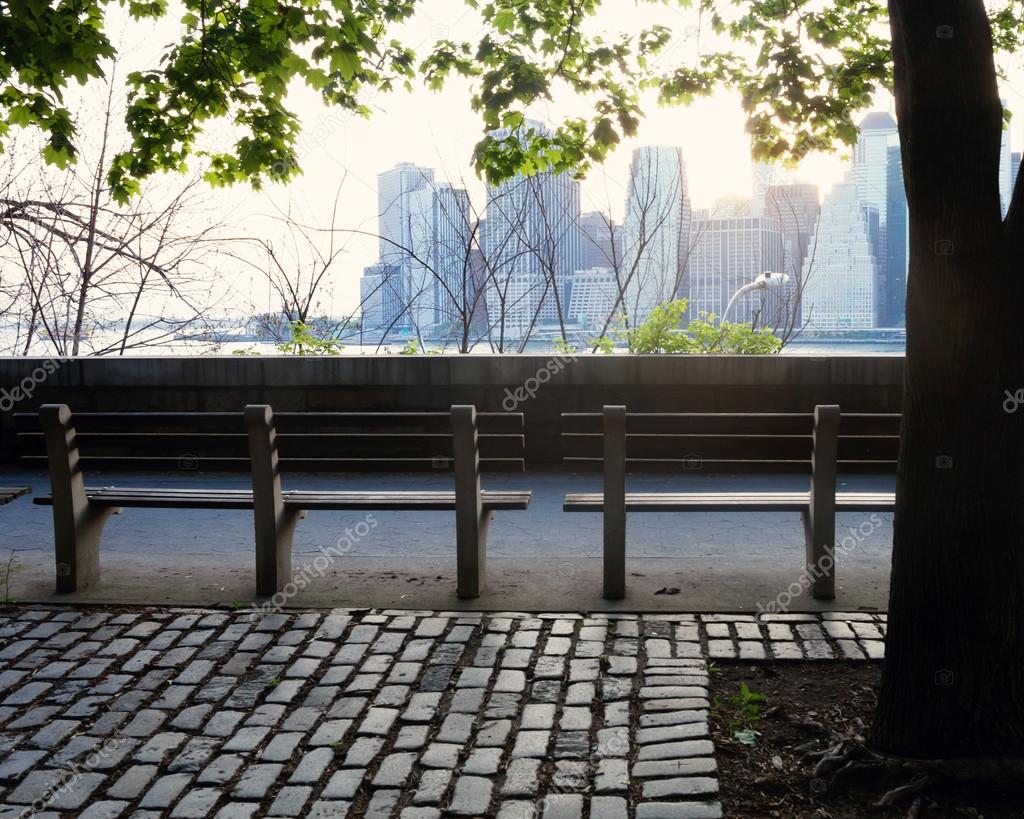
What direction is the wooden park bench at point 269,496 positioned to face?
away from the camera

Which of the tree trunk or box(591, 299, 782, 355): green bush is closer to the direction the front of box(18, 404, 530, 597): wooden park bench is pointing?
the green bush

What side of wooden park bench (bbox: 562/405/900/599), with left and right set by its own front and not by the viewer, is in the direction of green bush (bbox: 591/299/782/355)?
front

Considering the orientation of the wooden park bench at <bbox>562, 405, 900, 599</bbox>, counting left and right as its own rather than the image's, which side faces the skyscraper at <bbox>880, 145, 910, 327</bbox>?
front

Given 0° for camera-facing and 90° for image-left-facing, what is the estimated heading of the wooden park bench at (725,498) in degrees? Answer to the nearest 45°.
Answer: approximately 180°

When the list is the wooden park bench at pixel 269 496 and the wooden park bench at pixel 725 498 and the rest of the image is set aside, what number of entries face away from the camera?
2

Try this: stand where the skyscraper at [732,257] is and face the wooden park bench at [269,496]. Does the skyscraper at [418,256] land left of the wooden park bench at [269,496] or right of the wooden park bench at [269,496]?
right
